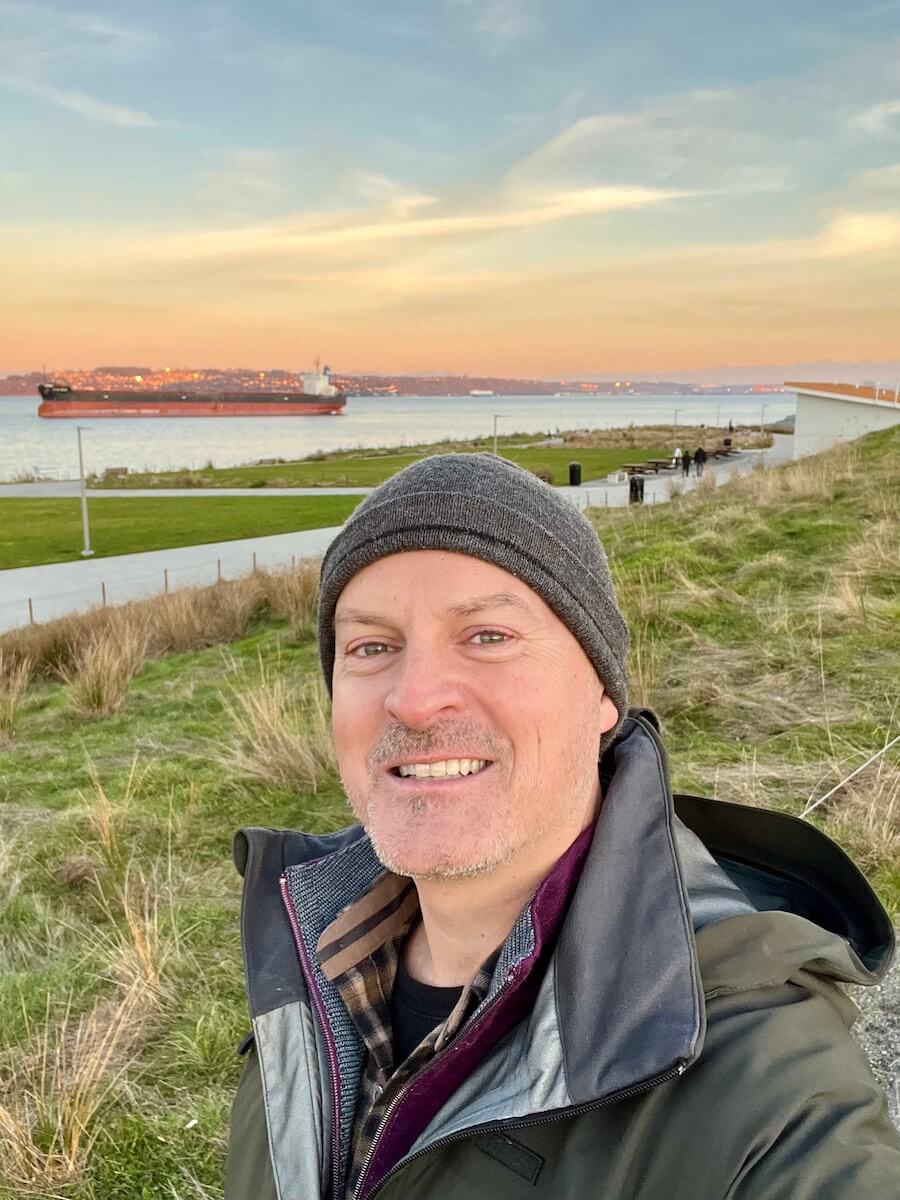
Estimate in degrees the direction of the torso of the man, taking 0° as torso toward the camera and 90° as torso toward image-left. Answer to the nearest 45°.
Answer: approximately 45°
